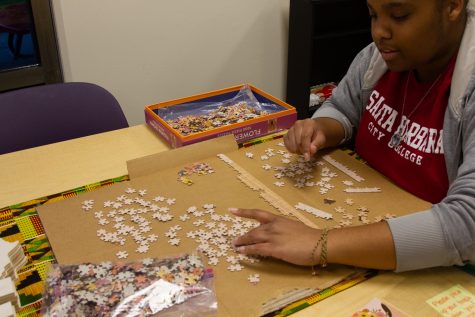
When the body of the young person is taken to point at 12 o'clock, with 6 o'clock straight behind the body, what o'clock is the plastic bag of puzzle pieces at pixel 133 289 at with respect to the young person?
The plastic bag of puzzle pieces is roughly at 12 o'clock from the young person.

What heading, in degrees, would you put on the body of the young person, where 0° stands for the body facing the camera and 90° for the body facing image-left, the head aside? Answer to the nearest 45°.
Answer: approximately 45°

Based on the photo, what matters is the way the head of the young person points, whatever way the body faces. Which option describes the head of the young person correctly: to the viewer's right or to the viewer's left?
to the viewer's left

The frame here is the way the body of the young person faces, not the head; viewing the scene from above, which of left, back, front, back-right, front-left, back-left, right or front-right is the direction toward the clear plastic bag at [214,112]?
right

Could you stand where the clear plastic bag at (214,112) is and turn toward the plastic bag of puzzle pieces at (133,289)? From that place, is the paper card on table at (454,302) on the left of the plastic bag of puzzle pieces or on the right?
left

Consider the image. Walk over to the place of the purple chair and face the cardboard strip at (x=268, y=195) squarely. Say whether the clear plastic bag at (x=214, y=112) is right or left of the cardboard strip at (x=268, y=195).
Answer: left

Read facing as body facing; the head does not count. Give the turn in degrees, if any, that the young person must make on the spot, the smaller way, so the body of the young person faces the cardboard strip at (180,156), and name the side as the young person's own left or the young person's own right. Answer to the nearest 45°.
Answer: approximately 45° to the young person's own right

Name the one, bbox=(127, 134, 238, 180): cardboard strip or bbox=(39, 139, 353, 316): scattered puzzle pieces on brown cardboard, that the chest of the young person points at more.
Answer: the scattered puzzle pieces on brown cardboard

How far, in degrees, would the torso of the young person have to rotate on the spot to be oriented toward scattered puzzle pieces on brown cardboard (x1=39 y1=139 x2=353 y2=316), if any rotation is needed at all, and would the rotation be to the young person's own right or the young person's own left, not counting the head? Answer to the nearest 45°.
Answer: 0° — they already face it

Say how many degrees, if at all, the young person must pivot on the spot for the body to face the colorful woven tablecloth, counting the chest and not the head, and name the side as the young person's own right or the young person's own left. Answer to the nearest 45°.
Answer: approximately 45° to the young person's own right
